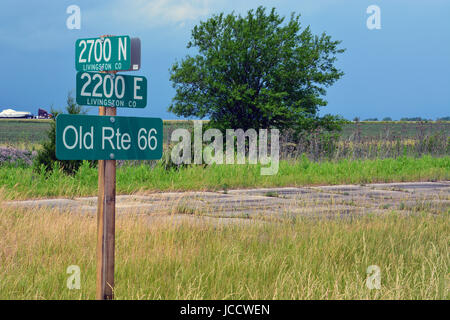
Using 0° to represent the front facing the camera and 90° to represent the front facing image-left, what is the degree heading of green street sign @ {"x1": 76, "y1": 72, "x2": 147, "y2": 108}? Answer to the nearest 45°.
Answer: approximately 315°

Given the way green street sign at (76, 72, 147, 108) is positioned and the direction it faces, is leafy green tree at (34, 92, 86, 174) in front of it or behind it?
behind

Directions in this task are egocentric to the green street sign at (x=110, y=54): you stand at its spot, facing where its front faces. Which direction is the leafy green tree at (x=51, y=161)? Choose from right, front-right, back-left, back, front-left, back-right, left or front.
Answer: back-right

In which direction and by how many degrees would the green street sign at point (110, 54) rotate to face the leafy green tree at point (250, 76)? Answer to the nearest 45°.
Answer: approximately 135° to its right
